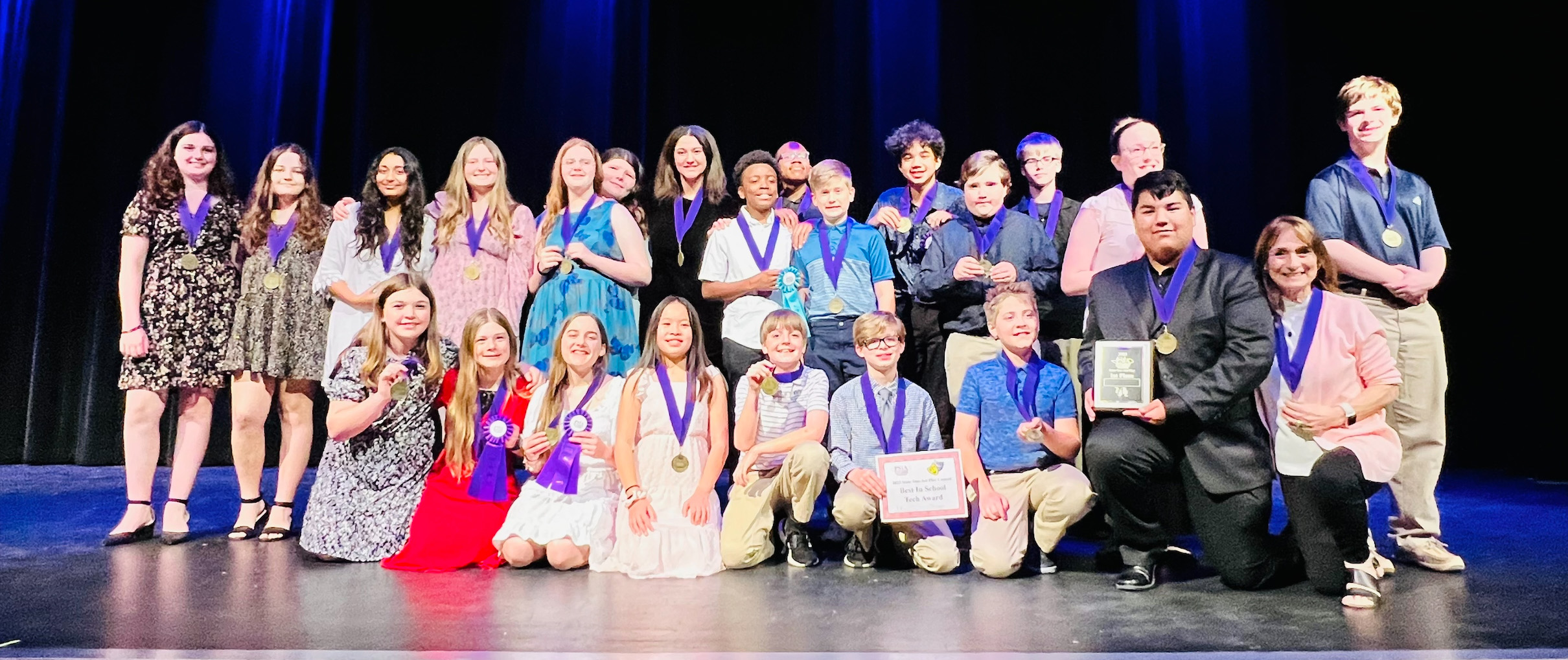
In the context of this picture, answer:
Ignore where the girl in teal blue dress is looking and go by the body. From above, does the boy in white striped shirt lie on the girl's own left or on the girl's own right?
on the girl's own left

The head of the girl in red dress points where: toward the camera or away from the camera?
toward the camera

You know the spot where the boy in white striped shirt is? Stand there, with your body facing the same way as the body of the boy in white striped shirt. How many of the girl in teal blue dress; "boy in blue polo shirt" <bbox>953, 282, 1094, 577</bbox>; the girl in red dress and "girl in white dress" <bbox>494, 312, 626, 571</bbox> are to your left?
1

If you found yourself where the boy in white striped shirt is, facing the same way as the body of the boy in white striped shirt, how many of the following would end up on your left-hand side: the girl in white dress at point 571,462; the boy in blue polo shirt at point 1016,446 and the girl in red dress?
1

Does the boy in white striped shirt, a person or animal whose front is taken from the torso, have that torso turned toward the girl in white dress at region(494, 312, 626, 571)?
no

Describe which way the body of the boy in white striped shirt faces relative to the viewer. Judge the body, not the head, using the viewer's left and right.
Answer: facing the viewer

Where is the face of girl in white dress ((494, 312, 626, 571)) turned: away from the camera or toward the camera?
toward the camera

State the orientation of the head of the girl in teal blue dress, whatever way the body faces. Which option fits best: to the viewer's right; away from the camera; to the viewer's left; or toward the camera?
toward the camera

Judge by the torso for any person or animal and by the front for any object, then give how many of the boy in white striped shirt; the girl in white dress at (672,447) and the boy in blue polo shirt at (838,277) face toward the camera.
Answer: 3

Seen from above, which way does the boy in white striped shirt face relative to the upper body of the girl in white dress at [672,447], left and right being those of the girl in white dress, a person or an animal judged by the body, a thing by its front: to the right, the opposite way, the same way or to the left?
the same way

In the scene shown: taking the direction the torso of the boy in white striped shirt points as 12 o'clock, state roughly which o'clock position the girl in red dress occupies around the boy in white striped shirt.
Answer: The girl in red dress is roughly at 3 o'clock from the boy in white striped shirt.

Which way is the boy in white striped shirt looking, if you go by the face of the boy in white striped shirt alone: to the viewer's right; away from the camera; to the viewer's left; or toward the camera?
toward the camera

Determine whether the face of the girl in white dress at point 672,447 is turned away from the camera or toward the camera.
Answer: toward the camera
